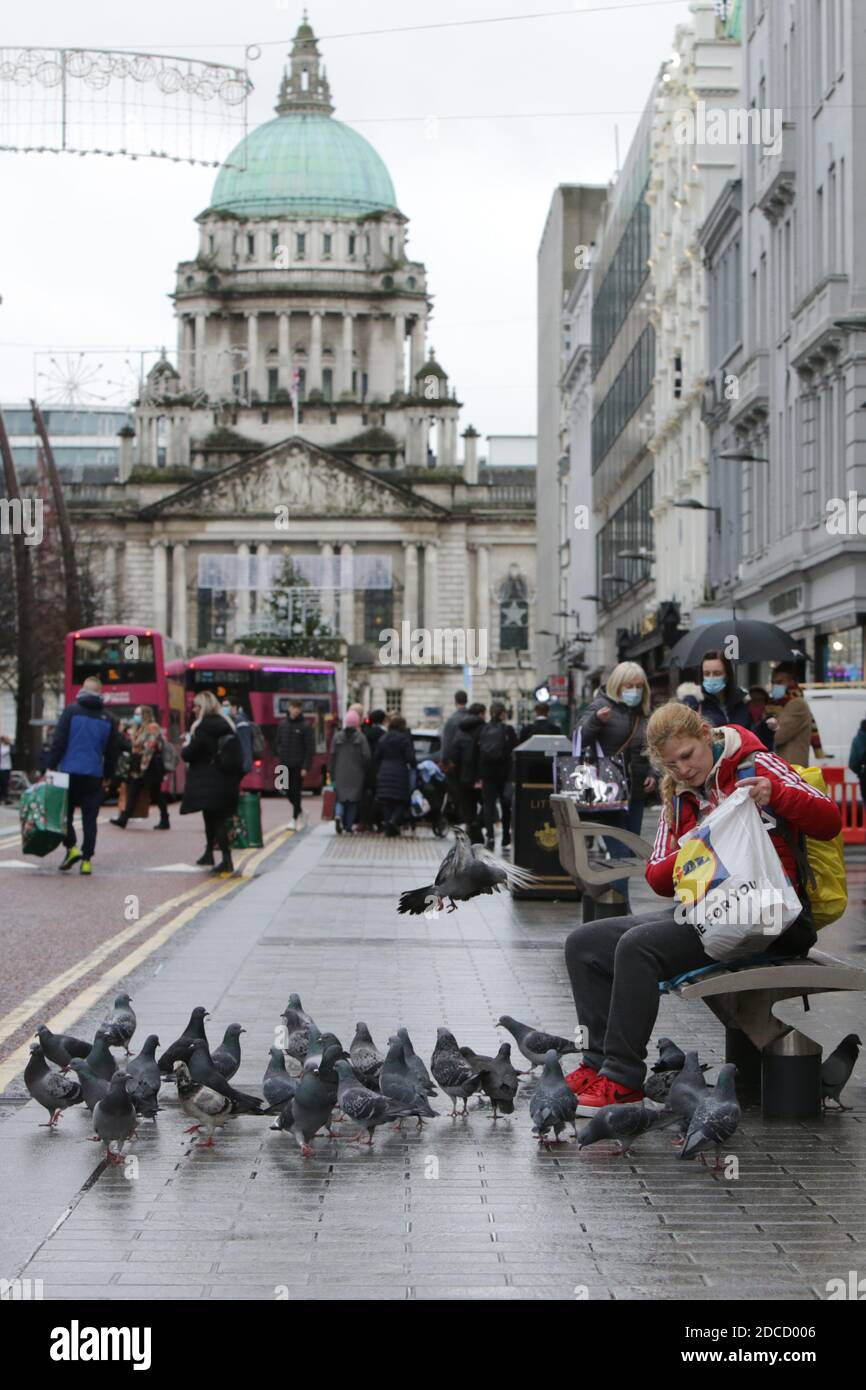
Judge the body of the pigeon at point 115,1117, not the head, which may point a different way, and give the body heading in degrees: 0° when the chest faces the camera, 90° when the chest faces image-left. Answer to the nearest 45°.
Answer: approximately 0°

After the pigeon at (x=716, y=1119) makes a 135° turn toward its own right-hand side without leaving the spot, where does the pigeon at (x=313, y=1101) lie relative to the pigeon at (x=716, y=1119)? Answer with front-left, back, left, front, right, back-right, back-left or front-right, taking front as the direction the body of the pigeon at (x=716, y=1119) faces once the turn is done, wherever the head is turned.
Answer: right

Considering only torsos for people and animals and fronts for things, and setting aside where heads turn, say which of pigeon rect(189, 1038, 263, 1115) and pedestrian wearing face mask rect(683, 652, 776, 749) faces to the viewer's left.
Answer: the pigeon

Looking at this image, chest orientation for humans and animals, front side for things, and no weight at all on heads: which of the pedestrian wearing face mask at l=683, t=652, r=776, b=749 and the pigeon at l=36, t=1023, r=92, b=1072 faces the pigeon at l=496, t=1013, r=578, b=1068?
the pedestrian wearing face mask

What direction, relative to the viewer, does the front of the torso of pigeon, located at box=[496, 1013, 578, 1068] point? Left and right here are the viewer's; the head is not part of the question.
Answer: facing to the left of the viewer

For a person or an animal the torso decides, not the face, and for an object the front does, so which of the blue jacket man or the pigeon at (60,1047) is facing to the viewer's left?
the pigeon

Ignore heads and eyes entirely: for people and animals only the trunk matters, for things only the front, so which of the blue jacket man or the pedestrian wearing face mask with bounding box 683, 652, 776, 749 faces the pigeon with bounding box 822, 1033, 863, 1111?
the pedestrian wearing face mask

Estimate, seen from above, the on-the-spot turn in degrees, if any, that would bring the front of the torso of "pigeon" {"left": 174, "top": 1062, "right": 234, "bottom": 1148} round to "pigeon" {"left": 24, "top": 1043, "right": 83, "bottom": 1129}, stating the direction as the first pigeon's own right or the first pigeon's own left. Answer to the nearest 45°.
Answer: approximately 45° to the first pigeon's own right

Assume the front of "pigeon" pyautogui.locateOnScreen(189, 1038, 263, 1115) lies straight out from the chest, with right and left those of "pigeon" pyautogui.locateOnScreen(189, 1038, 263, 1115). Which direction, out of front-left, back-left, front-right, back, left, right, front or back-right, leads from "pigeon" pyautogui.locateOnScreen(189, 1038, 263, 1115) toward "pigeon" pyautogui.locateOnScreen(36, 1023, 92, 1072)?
front-right

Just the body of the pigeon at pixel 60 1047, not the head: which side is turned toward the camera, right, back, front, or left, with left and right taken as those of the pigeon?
left

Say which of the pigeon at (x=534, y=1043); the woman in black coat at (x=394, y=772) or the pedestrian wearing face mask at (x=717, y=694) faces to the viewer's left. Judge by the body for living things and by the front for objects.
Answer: the pigeon

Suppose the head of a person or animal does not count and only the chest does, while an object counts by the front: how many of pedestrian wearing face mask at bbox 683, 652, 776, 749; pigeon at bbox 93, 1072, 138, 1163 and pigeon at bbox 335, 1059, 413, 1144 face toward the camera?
2

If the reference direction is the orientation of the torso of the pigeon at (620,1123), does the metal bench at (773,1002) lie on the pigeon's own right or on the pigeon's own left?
on the pigeon's own right

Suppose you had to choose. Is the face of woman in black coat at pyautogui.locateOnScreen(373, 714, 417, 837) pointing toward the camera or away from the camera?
away from the camera

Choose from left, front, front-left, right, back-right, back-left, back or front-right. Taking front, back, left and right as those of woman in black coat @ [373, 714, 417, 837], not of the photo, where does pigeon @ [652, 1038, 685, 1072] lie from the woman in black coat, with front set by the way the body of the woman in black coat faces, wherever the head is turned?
back
